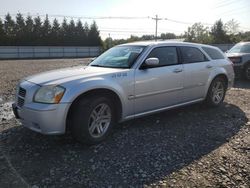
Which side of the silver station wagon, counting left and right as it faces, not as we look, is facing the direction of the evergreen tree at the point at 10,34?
right

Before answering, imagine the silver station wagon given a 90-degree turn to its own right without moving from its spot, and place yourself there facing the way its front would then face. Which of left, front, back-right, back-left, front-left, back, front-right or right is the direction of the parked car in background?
right

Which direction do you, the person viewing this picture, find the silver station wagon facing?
facing the viewer and to the left of the viewer
